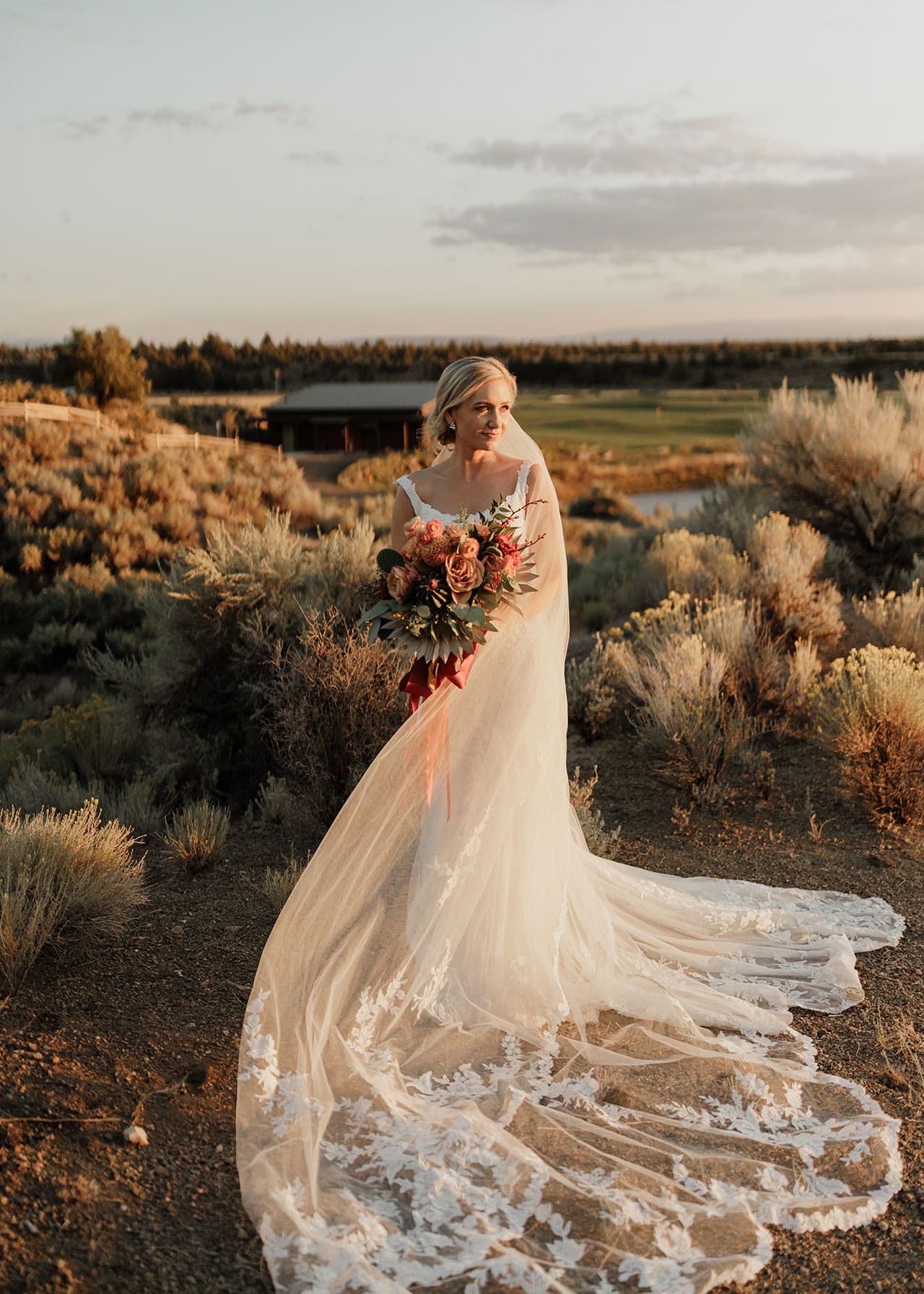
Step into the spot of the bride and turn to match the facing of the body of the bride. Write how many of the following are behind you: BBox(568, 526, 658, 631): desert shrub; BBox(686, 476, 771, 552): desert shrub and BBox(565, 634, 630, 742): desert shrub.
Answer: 3

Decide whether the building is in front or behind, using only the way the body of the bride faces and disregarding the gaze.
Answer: behind

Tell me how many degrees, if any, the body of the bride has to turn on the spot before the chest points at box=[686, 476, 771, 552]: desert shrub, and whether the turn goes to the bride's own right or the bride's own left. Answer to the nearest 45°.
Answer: approximately 180°

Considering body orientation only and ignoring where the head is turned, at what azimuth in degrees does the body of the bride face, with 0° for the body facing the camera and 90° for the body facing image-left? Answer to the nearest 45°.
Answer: approximately 0°

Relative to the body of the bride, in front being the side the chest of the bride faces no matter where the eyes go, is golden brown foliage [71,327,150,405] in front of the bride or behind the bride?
behind

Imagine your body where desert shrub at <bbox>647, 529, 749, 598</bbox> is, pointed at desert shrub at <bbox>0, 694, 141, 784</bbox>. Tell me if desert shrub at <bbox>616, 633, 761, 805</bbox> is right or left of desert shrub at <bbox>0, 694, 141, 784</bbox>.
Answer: left

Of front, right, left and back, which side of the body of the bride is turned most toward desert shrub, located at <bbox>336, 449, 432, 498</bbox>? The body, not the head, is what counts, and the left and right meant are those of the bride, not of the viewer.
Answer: back

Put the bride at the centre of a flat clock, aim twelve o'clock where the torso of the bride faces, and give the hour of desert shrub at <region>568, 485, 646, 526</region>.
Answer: The desert shrub is roughly at 6 o'clock from the bride.

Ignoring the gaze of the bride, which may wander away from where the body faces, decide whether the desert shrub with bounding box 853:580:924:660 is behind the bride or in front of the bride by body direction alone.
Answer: behind

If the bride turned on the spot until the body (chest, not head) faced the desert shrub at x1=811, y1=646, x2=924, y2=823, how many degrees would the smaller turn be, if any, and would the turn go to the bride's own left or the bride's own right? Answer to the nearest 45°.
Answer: approximately 135° to the bride's own left

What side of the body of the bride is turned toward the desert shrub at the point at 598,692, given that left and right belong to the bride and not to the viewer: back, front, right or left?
back

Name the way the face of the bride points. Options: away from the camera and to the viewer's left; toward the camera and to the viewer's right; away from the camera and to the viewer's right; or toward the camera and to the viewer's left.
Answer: toward the camera and to the viewer's right
